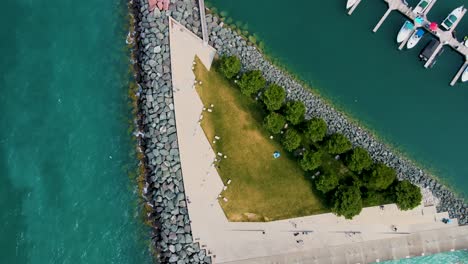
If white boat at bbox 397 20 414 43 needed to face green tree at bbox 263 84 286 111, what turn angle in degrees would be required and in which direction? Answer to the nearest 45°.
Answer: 0° — it already faces it

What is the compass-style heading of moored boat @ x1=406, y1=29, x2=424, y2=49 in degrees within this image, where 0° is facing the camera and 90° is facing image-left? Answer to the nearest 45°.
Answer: approximately 45°

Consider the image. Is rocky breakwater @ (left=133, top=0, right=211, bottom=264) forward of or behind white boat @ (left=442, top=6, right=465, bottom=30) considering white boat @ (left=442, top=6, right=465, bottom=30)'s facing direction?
behind

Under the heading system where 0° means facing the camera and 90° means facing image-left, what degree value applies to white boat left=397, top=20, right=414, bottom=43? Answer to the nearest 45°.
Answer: approximately 45°
